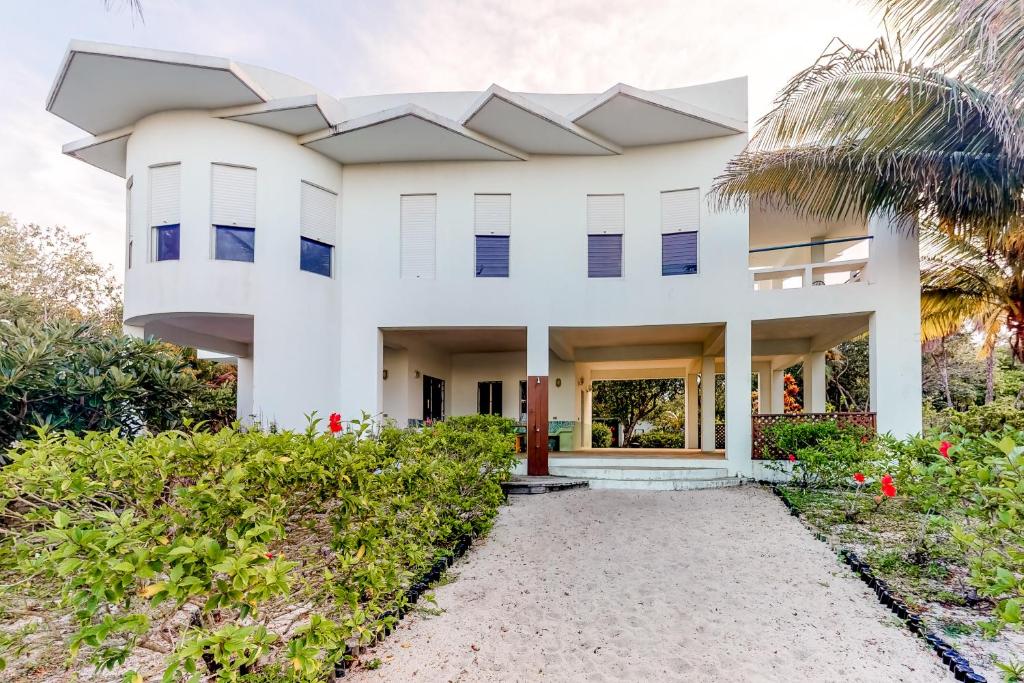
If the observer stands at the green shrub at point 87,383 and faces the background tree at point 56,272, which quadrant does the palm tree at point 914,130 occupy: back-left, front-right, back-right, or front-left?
back-right

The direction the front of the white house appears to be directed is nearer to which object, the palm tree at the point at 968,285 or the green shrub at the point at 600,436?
the palm tree

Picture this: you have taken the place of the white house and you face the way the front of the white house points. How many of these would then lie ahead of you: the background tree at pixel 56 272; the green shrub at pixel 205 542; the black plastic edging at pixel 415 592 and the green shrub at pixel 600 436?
2

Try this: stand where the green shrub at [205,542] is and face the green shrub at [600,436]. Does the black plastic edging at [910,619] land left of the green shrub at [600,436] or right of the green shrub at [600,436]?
right

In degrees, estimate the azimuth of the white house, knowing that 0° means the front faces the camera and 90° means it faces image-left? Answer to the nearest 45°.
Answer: approximately 0°

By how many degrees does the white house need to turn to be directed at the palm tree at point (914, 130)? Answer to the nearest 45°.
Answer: approximately 45° to its left

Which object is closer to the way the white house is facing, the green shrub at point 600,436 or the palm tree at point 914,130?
the palm tree

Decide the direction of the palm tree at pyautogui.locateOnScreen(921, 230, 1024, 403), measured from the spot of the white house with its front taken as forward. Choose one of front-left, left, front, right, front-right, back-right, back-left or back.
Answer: left

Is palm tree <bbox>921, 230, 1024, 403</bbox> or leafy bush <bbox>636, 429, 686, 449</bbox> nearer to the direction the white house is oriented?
the palm tree
